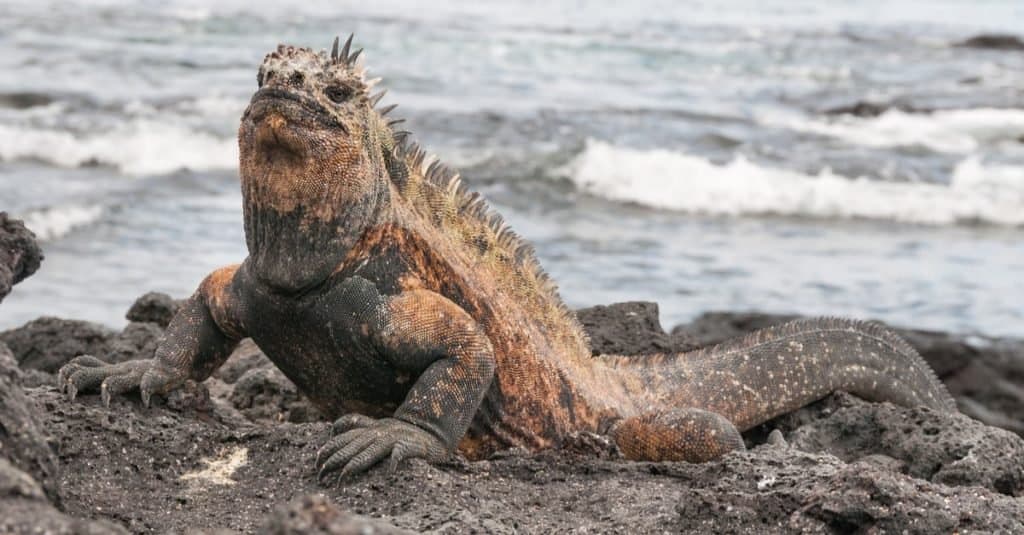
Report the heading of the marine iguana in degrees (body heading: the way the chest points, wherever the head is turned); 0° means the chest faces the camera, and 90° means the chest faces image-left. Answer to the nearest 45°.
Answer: approximately 45°
